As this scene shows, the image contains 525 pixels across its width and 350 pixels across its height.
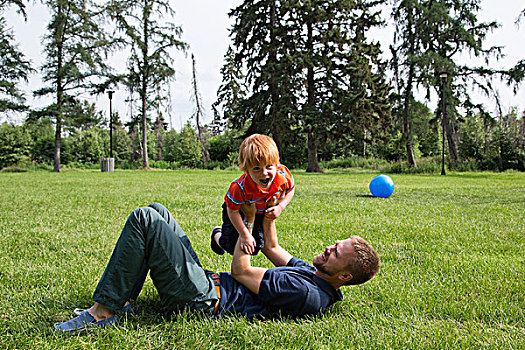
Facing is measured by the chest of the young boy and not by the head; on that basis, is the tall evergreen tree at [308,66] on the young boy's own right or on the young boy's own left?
on the young boy's own left

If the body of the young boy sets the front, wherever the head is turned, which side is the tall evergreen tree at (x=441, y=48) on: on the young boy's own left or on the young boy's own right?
on the young boy's own left

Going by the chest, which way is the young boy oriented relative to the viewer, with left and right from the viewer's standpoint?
facing the viewer and to the right of the viewer

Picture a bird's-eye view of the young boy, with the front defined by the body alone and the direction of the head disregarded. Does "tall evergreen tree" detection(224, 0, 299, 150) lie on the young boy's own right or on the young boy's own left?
on the young boy's own left
